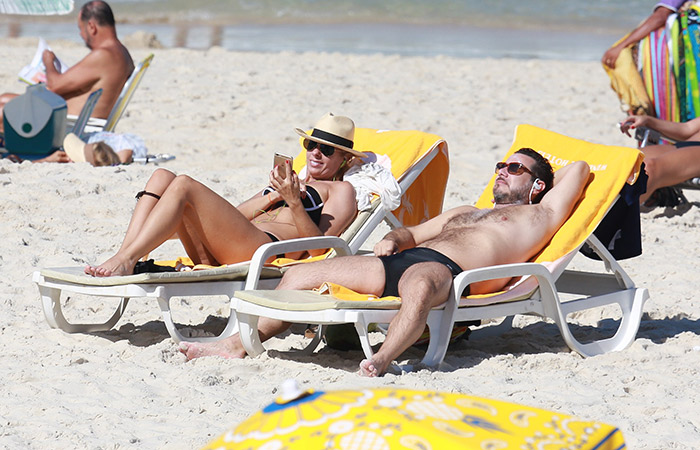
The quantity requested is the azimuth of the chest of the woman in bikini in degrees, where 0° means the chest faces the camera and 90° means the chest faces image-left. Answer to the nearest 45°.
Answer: approximately 90°

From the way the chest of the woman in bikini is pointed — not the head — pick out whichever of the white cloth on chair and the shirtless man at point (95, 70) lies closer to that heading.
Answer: the shirtless man

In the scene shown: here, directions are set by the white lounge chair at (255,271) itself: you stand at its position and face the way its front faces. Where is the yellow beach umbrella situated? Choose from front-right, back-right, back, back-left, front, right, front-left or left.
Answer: left

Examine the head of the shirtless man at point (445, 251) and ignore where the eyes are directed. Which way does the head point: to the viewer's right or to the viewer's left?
to the viewer's left

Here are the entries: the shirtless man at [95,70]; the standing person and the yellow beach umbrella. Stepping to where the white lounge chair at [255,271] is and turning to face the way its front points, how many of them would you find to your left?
1

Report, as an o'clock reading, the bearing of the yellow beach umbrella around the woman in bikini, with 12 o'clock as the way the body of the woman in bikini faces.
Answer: The yellow beach umbrella is roughly at 9 o'clock from the woman in bikini.

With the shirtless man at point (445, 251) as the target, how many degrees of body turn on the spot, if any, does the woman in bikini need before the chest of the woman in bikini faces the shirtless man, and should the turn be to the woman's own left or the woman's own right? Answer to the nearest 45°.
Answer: approximately 135° to the woman's own left

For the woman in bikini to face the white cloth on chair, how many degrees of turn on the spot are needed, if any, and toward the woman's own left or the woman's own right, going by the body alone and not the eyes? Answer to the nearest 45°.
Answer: approximately 135° to the woman's own right

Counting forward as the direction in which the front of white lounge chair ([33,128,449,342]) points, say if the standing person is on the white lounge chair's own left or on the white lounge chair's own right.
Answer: on the white lounge chair's own right

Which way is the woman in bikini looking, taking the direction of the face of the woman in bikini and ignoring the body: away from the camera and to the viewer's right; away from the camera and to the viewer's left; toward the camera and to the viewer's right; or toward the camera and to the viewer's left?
toward the camera and to the viewer's left

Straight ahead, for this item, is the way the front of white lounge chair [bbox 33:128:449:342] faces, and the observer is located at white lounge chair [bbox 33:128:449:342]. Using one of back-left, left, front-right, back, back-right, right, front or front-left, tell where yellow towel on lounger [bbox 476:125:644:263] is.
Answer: back

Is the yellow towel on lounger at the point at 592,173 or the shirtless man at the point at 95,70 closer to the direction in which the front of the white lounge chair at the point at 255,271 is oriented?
the shirtless man

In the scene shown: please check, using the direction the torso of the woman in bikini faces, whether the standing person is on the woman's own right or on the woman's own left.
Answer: on the woman's own right

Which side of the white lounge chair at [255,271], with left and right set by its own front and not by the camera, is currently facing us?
left
